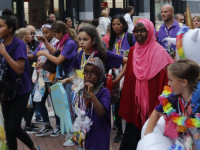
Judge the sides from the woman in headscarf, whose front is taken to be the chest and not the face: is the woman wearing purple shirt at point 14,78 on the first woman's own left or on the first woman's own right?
on the first woman's own right

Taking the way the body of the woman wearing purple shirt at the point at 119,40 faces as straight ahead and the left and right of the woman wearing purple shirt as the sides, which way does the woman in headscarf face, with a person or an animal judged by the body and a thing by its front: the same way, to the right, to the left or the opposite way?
the same way

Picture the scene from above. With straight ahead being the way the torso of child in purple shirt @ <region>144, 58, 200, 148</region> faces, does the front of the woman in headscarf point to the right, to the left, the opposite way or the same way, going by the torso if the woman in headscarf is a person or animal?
the same way

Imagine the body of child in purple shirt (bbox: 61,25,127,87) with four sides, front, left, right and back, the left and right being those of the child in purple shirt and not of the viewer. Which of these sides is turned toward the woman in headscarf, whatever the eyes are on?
left

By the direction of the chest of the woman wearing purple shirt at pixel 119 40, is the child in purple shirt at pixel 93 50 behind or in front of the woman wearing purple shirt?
in front

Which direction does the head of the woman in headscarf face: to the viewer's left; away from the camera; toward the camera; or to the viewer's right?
toward the camera

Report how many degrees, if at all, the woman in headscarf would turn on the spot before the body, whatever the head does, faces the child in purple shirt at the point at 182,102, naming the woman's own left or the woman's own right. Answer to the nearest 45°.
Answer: approximately 45° to the woman's own left

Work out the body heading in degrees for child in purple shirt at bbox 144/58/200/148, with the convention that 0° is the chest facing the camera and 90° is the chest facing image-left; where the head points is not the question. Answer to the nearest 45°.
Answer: approximately 45°

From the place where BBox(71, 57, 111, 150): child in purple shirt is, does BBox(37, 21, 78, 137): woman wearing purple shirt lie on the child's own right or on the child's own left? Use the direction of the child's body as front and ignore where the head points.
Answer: on the child's own right

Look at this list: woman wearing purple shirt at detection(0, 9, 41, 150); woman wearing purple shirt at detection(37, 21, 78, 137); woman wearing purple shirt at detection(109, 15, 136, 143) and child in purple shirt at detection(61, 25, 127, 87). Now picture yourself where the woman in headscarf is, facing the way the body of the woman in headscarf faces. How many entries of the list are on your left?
0

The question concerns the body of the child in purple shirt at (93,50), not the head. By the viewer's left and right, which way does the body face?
facing the viewer and to the left of the viewer

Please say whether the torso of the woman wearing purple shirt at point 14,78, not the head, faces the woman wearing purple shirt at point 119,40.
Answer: no

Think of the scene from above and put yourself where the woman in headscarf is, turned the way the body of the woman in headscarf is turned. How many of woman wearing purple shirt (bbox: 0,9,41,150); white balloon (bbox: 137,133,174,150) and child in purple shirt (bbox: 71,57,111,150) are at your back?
0

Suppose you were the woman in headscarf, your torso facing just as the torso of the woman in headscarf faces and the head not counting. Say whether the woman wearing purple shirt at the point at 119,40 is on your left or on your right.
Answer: on your right

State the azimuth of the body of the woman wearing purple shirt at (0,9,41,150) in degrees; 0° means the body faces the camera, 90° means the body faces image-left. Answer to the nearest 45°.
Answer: approximately 90°

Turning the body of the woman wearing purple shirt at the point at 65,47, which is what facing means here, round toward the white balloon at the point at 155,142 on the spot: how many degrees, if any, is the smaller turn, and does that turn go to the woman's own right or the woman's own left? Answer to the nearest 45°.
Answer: approximately 90° to the woman's own left

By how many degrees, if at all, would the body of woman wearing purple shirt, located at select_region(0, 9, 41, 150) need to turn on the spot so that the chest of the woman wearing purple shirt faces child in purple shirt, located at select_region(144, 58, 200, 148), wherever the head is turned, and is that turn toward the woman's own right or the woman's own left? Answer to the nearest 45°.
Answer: approximately 135° to the woman's own left
